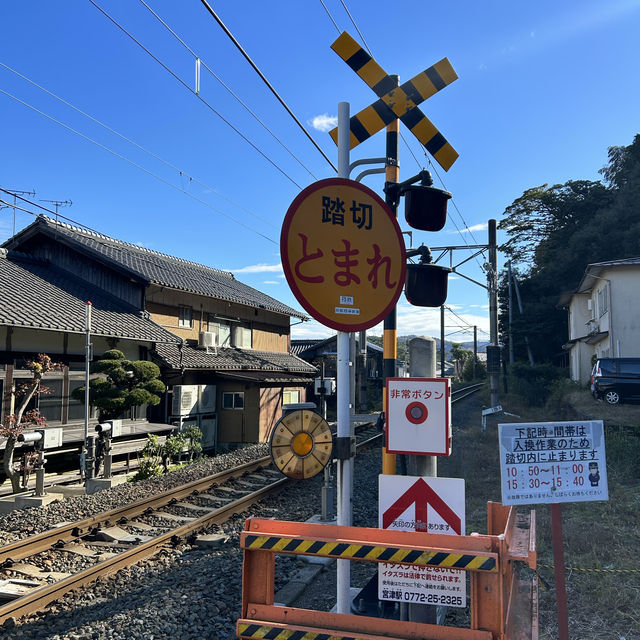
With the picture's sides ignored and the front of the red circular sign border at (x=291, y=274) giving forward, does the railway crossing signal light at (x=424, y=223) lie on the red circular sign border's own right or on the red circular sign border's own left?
on the red circular sign border's own left

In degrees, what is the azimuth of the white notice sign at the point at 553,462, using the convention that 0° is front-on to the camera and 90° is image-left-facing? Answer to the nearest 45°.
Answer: approximately 0°

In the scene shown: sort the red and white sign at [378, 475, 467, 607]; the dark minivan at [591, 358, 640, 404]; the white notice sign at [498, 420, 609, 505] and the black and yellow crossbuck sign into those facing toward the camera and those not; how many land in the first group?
3

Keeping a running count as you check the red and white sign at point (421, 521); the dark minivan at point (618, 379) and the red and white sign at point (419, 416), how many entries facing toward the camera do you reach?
2

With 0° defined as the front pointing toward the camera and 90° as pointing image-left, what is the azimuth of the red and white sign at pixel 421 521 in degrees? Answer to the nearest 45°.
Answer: approximately 0°
